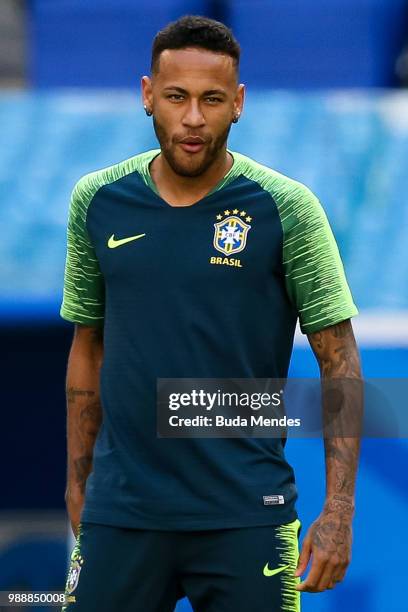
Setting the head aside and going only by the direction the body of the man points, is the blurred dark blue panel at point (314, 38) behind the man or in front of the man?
behind

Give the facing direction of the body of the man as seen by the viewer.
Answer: toward the camera

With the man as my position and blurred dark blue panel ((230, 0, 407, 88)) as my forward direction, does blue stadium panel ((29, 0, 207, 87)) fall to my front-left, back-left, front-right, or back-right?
front-left

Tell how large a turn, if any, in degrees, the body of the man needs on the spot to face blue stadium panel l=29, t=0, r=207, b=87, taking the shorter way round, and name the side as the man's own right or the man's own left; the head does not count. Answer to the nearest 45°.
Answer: approximately 180°

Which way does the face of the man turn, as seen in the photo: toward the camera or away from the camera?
toward the camera
